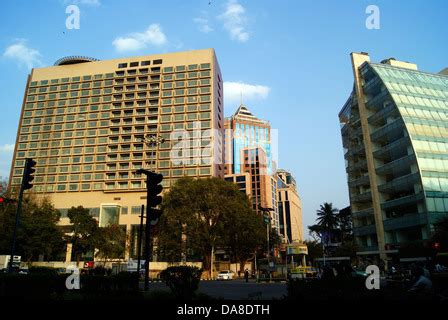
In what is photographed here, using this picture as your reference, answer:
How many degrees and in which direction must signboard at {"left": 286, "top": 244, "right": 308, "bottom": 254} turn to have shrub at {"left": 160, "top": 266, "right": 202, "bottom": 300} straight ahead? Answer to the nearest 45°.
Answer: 0° — it already faces it

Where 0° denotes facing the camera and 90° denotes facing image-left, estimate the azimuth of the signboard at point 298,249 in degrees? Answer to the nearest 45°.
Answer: approximately 0°

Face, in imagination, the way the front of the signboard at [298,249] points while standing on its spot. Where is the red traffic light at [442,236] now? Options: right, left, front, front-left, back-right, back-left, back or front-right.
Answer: left

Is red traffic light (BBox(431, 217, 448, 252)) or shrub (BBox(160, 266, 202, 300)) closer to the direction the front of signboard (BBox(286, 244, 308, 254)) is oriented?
the shrub

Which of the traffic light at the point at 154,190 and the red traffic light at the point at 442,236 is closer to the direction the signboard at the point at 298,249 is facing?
the traffic light at the point at 154,190

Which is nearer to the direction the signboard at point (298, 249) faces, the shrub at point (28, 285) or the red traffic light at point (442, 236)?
the shrub

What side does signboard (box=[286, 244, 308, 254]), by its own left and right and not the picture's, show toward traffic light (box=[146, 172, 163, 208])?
front

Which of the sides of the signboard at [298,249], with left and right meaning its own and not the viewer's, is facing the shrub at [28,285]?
front
